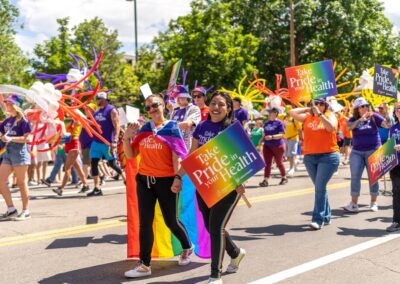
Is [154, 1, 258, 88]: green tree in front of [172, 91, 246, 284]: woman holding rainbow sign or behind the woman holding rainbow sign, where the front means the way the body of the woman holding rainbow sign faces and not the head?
behind

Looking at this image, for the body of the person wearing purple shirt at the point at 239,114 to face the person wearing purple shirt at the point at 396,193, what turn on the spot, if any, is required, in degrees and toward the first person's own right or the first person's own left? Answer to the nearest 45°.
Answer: approximately 90° to the first person's own left

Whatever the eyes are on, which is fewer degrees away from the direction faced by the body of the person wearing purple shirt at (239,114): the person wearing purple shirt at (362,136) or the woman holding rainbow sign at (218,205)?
the woman holding rainbow sign

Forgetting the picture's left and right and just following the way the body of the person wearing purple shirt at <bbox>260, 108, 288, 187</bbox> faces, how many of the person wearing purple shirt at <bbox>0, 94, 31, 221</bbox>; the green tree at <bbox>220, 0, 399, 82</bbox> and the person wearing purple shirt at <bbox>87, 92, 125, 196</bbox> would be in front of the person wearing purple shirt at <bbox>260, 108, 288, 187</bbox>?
2

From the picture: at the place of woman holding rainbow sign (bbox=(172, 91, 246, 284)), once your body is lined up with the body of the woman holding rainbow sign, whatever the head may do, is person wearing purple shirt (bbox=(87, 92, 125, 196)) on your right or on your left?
on your right

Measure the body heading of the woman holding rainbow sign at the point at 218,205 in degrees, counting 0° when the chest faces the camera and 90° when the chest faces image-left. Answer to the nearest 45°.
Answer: approximately 45°
